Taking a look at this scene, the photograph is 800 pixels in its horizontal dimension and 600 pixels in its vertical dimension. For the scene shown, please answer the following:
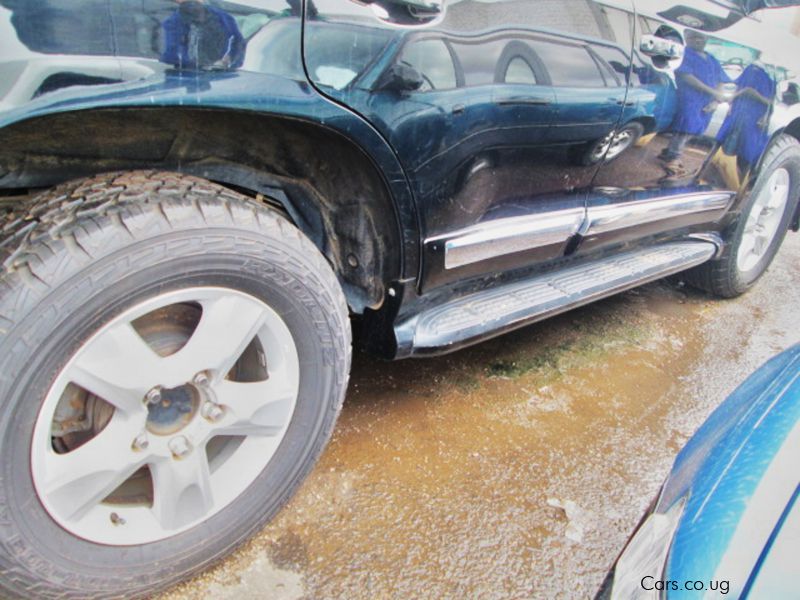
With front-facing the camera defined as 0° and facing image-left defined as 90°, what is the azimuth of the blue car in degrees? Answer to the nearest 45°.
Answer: approximately 45°

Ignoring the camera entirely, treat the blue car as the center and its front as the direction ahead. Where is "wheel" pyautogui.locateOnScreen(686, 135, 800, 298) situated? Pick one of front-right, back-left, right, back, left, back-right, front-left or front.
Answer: back-right
